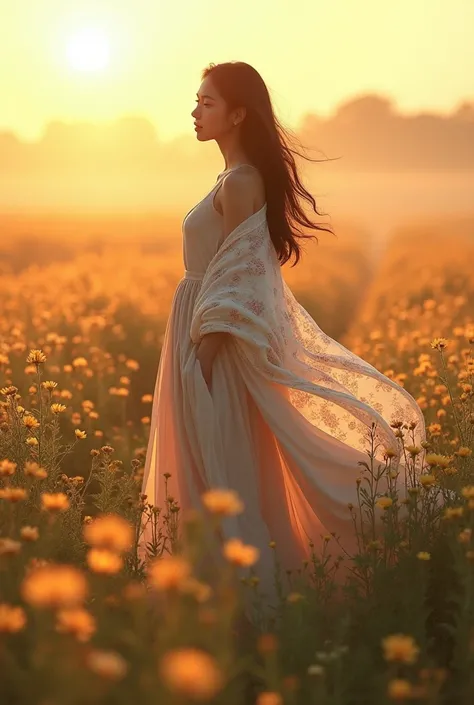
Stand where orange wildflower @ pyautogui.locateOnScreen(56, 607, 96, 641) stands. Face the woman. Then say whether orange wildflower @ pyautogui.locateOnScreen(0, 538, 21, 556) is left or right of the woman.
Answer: left

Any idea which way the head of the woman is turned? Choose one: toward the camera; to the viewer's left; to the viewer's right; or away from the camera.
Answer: to the viewer's left

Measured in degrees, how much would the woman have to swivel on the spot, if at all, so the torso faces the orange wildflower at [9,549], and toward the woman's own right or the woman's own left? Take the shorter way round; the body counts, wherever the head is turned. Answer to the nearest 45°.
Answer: approximately 90° to the woman's own left

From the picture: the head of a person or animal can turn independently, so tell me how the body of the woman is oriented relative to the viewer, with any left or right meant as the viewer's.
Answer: facing to the left of the viewer

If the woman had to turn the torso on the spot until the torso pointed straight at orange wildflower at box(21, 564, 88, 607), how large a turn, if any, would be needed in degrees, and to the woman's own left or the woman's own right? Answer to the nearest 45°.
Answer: approximately 90° to the woman's own left

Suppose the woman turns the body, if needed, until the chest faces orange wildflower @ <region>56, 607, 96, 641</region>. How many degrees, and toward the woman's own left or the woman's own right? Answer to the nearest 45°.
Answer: approximately 90° to the woman's own left
